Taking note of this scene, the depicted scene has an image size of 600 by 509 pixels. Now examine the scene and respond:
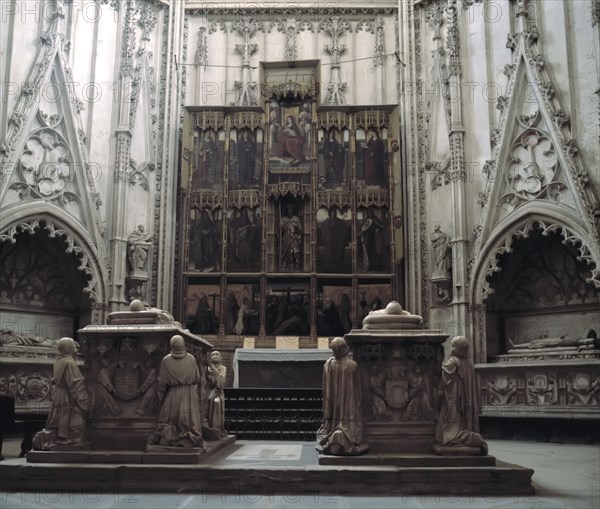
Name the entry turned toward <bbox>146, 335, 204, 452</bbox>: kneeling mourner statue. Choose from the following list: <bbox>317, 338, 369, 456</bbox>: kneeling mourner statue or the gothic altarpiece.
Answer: the gothic altarpiece

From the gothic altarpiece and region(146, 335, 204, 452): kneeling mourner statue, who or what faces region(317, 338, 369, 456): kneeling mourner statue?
the gothic altarpiece

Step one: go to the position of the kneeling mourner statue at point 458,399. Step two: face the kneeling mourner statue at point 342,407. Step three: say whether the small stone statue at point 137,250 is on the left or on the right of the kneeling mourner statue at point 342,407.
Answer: right

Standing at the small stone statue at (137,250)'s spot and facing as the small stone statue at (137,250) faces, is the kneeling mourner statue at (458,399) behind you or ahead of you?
ahead

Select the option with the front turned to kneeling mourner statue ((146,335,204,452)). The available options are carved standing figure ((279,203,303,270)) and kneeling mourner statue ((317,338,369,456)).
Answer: the carved standing figure

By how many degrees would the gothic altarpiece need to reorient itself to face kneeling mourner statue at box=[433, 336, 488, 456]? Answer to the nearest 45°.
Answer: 0° — it already faces it

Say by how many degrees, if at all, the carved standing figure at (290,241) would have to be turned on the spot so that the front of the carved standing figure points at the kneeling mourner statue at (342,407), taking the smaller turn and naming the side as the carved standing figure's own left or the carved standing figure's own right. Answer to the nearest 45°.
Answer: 0° — it already faces it

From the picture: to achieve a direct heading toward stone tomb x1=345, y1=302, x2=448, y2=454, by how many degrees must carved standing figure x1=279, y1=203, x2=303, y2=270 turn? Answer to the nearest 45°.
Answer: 0° — it already faces it

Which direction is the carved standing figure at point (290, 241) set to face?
toward the camera
